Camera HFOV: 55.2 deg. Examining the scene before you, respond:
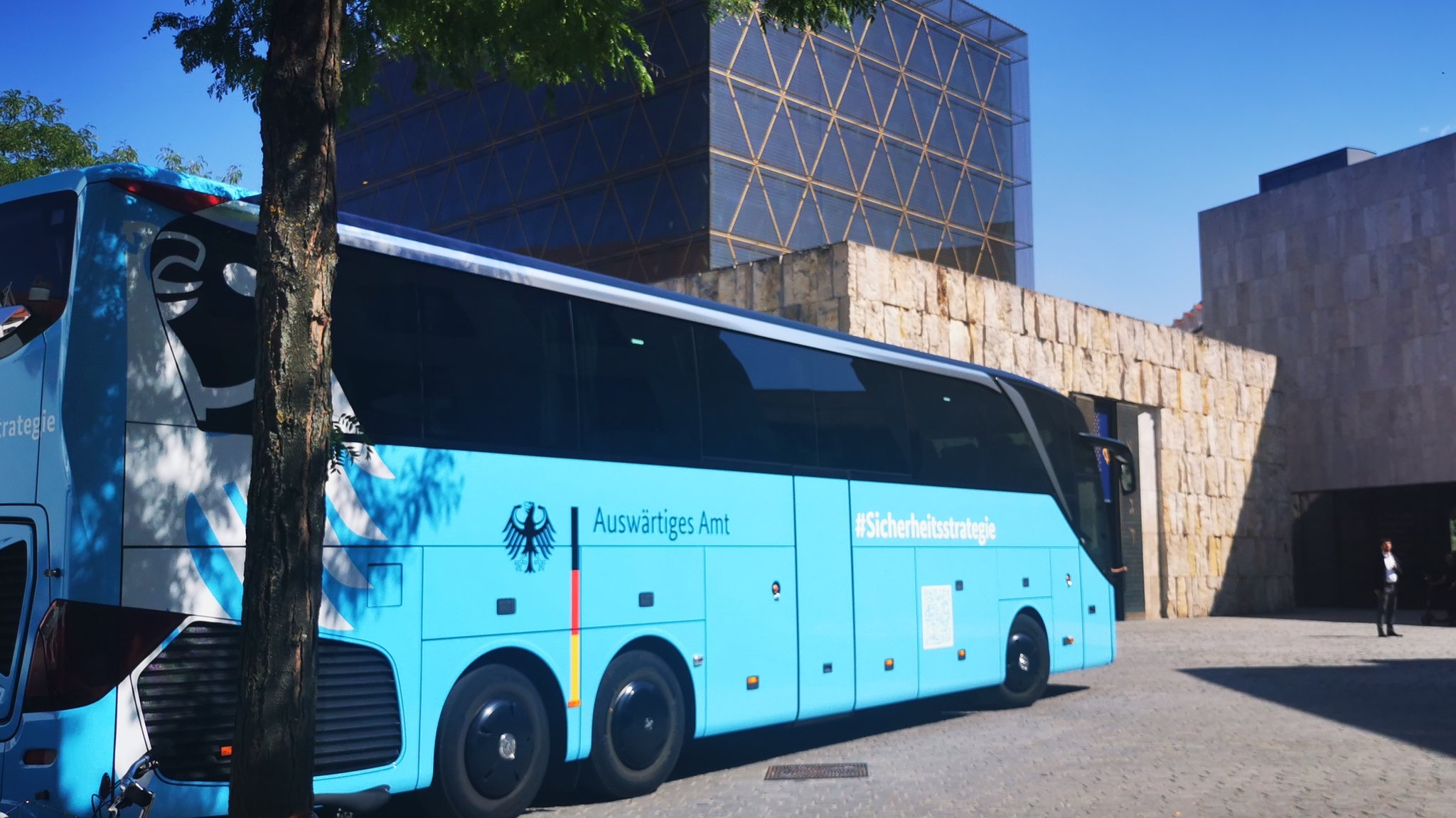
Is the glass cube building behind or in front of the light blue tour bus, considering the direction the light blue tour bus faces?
in front

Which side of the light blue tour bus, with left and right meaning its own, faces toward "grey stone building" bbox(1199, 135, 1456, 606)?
front

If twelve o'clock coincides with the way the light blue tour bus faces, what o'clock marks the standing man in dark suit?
The standing man in dark suit is roughly at 12 o'clock from the light blue tour bus.

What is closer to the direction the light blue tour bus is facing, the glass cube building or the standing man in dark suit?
the standing man in dark suit

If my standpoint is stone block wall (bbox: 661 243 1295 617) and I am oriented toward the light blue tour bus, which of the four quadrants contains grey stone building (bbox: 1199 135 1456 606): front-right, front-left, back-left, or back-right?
back-left

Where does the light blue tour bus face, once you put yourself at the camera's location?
facing away from the viewer and to the right of the viewer

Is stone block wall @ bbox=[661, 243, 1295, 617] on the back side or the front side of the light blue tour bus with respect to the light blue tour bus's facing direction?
on the front side
